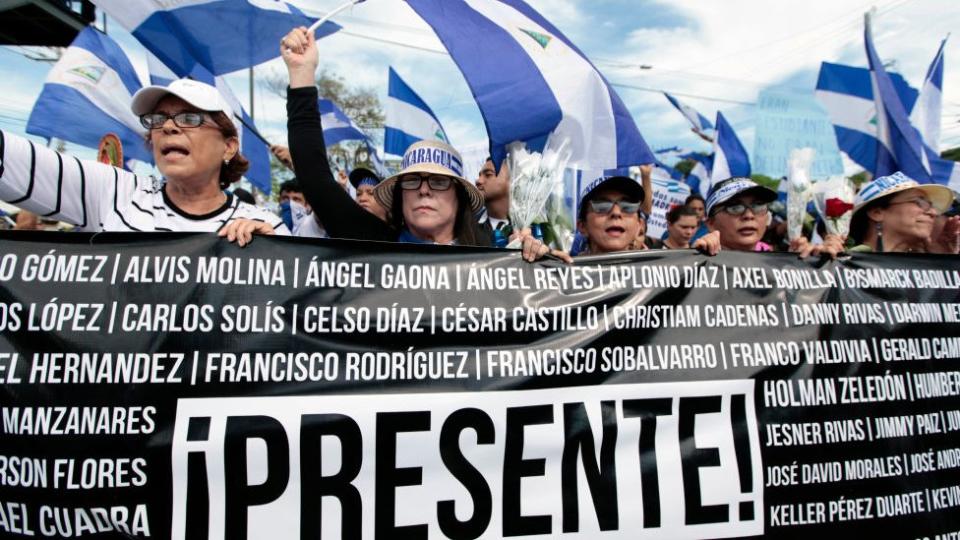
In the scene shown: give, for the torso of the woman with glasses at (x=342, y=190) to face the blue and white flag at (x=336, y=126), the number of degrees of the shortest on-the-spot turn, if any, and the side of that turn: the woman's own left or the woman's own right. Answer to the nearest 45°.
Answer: approximately 180°

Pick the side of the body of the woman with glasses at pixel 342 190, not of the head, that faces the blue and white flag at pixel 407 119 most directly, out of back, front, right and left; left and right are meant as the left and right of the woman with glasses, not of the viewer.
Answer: back

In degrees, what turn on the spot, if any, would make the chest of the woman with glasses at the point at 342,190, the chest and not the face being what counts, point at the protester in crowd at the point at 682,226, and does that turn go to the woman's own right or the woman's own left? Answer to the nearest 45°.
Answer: approximately 135° to the woman's own left

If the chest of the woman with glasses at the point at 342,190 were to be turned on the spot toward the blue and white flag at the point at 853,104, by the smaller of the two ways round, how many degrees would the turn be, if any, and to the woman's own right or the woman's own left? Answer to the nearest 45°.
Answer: approximately 135° to the woman's own left

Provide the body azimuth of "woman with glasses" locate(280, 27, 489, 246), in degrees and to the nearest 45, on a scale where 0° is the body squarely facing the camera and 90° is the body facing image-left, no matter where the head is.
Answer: approximately 0°

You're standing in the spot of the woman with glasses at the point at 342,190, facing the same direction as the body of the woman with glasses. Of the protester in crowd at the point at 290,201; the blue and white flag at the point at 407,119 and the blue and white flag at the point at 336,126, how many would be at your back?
3

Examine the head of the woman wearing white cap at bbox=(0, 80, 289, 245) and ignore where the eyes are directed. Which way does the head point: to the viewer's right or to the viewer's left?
to the viewer's left
